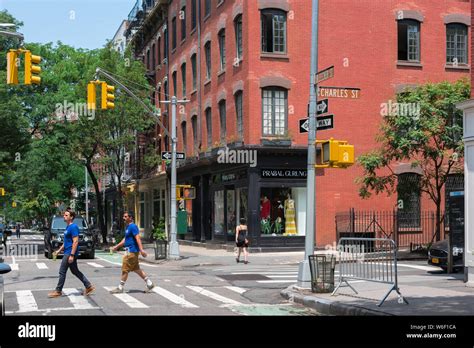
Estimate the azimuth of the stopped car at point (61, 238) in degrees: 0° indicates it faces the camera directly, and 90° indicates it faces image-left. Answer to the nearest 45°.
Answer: approximately 0°

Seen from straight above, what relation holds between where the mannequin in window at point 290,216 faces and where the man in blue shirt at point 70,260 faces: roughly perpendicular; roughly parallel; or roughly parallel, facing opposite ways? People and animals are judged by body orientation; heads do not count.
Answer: roughly perpendicular

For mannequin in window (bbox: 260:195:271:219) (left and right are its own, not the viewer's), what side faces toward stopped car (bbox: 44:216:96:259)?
right

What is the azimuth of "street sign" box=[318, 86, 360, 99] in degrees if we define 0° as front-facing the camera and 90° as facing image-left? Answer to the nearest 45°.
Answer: approximately 0°

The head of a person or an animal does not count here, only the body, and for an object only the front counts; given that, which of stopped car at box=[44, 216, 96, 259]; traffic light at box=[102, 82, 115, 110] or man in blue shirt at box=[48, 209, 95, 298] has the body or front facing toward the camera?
the stopped car
